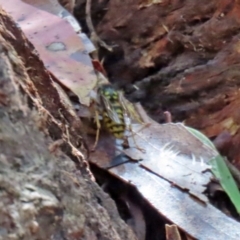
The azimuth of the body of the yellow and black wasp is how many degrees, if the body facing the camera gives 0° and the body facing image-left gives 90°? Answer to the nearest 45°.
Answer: approximately 180°
